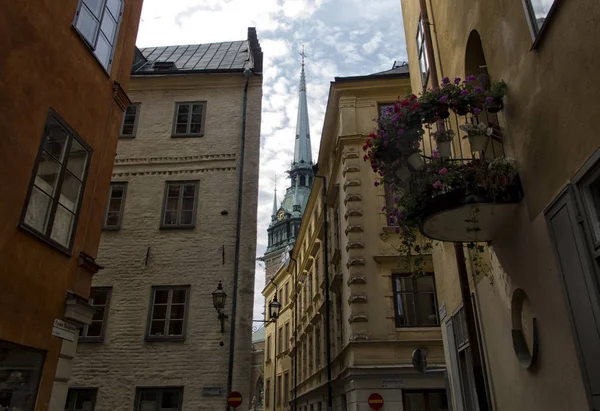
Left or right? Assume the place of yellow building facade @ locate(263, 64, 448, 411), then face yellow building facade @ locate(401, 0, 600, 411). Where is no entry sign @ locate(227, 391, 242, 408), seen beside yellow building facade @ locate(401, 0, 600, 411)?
right

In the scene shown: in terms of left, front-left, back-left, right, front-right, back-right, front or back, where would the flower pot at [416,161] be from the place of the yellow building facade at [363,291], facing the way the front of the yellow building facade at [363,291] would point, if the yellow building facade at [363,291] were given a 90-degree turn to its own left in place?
front-right

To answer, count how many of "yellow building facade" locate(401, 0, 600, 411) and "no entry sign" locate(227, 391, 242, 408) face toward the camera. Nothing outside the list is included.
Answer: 1

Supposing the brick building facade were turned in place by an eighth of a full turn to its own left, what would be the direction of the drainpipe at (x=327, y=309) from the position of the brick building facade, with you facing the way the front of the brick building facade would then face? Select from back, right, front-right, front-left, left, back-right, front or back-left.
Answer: left

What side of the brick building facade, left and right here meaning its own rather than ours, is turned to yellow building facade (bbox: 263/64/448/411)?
left

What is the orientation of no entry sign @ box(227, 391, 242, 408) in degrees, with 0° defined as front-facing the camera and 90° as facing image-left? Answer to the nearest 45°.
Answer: approximately 0°

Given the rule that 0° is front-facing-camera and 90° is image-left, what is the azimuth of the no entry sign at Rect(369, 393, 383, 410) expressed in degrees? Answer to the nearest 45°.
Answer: approximately 0°

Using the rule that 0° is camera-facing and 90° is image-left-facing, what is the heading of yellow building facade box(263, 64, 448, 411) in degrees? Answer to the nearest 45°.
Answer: approximately 45°

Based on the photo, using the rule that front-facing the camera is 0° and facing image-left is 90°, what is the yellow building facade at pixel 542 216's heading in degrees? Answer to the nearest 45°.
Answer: approximately 90°

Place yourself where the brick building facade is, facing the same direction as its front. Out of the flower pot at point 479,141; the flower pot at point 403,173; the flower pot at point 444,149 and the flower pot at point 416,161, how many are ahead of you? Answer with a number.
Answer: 4

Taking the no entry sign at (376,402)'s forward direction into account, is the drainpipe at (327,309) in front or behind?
behind

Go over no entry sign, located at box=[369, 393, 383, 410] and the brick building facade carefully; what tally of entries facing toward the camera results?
2

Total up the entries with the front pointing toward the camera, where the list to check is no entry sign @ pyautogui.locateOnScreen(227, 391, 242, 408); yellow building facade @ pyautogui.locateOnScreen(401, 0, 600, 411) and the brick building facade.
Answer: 2
